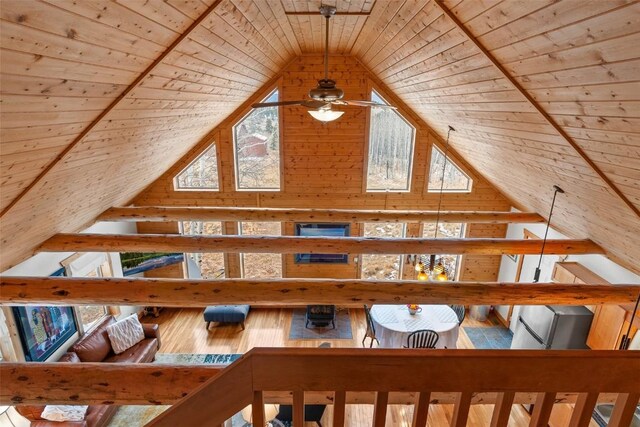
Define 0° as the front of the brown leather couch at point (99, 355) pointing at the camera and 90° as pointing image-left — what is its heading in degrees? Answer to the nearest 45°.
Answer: approximately 315°

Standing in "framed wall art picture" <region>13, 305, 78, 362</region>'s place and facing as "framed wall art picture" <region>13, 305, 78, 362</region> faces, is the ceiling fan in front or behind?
in front

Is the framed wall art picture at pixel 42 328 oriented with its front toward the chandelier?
yes

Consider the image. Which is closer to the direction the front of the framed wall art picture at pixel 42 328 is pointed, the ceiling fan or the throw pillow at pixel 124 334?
the ceiling fan

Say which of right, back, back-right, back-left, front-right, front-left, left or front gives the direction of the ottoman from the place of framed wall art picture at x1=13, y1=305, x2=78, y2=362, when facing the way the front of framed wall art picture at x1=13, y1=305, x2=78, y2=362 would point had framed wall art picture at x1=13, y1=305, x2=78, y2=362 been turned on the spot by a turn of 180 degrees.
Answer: back-right

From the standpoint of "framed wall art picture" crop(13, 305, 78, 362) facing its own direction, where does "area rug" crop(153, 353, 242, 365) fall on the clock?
The area rug is roughly at 11 o'clock from the framed wall art picture.

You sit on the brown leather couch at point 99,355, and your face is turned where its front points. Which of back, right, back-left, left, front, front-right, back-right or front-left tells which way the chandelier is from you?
front

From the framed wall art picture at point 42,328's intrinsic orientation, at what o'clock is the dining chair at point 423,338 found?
The dining chair is roughly at 12 o'clock from the framed wall art picture.

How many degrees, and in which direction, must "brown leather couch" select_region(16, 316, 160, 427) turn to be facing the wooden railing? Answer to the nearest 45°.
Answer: approximately 45° to its right

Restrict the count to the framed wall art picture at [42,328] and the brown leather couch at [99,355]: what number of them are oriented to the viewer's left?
0

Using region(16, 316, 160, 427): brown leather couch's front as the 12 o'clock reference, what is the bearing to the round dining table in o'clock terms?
The round dining table is roughly at 12 o'clock from the brown leather couch.

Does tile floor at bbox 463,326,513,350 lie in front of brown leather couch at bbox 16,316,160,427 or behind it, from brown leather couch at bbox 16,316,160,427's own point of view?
in front

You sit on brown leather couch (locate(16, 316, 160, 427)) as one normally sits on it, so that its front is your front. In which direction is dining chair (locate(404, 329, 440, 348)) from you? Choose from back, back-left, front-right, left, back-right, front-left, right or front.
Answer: front

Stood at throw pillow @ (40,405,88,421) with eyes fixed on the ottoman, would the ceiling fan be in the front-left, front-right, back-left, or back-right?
front-right

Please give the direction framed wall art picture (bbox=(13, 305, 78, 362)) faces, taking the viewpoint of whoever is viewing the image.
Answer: facing the viewer and to the right of the viewer

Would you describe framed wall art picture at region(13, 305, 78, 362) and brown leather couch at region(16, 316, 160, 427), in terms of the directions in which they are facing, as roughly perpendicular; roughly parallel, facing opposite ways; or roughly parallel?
roughly parallel
